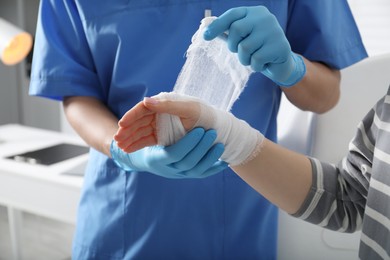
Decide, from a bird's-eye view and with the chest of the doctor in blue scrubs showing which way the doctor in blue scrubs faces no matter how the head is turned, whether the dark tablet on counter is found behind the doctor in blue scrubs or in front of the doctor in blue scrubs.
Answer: behind

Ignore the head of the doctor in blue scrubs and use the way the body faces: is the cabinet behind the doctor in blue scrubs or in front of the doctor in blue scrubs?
behind

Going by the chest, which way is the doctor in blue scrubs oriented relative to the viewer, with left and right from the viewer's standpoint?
facing the viewer
